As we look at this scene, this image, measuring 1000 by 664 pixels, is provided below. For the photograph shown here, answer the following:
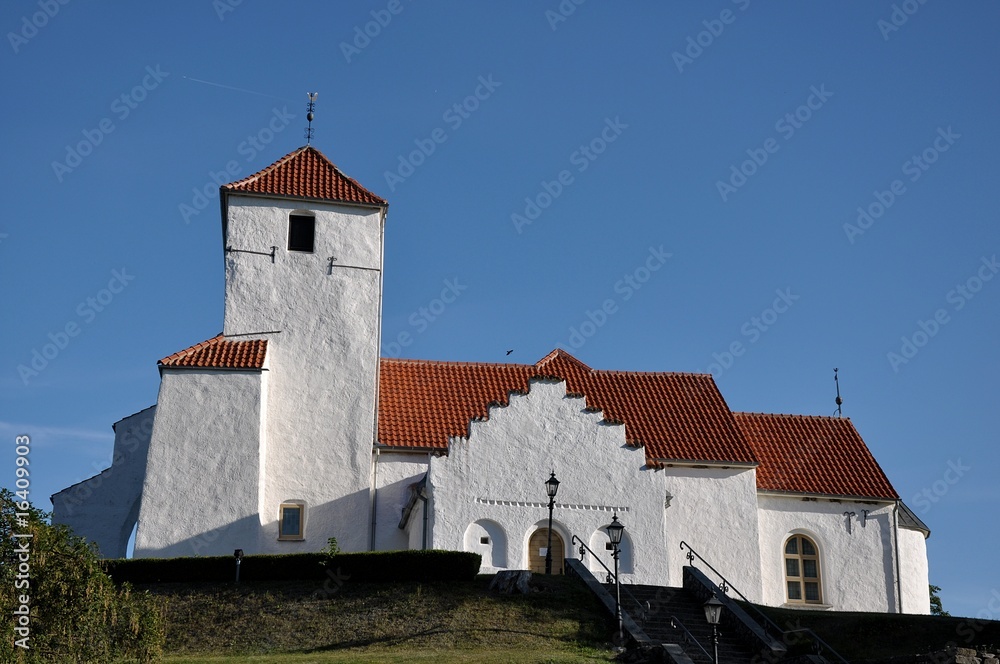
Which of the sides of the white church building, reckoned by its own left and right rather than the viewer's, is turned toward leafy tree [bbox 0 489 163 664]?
front

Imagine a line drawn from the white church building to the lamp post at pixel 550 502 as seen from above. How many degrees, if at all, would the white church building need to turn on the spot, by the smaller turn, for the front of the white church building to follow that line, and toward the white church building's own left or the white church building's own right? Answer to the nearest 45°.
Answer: approximately 45° to the white church building's own left

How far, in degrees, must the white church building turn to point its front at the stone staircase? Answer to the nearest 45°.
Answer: approximately 45° to its left

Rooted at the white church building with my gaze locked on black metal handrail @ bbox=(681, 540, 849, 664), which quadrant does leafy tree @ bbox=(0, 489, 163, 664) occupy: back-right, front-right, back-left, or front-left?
front-right

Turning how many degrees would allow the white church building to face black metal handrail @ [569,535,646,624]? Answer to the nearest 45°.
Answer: approximately 45° to its left

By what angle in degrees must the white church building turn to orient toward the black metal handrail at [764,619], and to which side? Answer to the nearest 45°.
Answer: approximately 45° to its left

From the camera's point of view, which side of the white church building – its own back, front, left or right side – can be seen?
front

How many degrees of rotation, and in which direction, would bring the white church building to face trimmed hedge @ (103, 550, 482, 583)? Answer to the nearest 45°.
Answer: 0° — it already faces it
